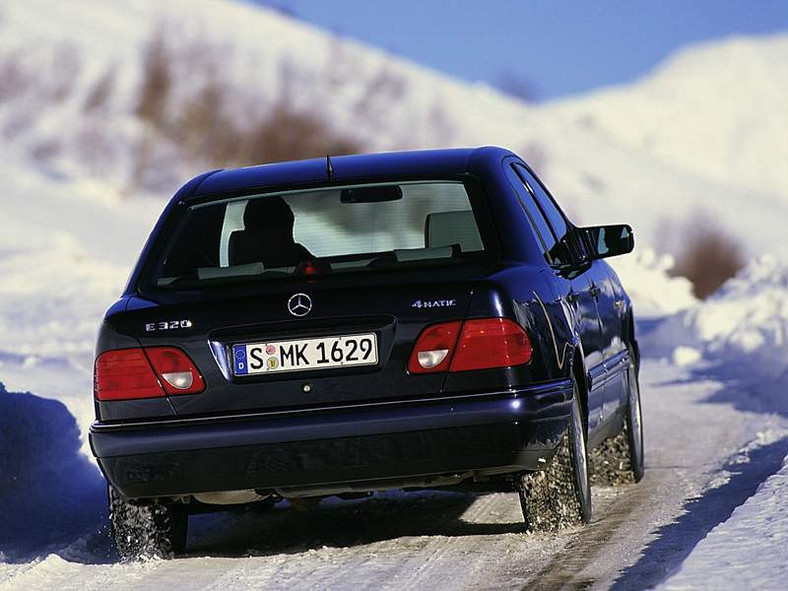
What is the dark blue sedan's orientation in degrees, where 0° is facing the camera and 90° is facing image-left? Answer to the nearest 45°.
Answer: approximately 180°
